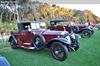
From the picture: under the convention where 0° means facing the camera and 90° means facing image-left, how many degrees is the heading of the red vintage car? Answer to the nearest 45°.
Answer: approximately 315°

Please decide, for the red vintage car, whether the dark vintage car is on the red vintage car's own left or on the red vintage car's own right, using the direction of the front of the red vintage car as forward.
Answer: on the red vintage car's own left

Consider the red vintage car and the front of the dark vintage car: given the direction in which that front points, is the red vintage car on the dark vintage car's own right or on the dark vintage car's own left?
on the dark vintage car's own right

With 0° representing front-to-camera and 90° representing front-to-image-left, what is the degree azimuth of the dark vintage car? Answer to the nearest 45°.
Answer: approximately 315°

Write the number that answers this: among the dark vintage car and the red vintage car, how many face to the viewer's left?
0
